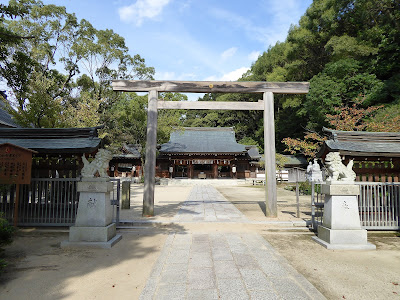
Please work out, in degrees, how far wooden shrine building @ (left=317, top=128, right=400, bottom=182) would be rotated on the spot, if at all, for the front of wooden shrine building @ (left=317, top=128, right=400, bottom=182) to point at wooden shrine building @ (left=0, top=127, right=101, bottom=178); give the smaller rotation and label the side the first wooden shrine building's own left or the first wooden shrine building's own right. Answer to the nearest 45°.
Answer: approximately 45° to the first wooden shrine building's own right

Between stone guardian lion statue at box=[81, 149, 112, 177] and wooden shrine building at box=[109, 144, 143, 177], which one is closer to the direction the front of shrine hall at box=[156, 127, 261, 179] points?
the stone guardian lion statue

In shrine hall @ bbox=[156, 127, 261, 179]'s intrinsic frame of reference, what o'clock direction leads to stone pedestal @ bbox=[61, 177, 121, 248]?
The stone pedestal is roughly at 12 o'clock from the shrine hall.

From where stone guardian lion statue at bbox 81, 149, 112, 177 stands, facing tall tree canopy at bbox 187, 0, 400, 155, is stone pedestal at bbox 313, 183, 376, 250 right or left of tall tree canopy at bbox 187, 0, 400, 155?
right

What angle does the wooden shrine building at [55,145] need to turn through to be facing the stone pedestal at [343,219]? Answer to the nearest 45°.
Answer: approximately 45° to its left
